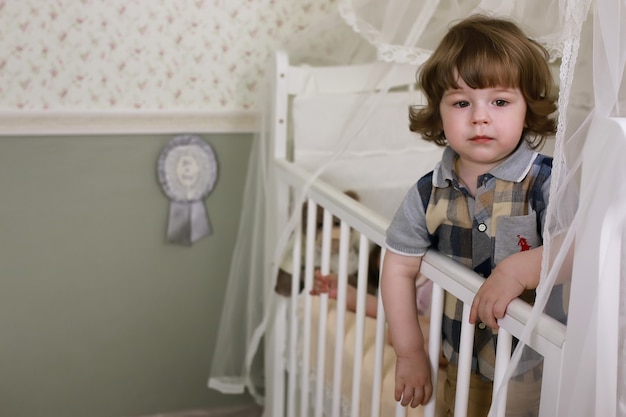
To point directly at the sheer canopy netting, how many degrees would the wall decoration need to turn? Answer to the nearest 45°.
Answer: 0° — it already faces it

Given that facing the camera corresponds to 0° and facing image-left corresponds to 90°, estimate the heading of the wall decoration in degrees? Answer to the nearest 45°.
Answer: approximately 0°
